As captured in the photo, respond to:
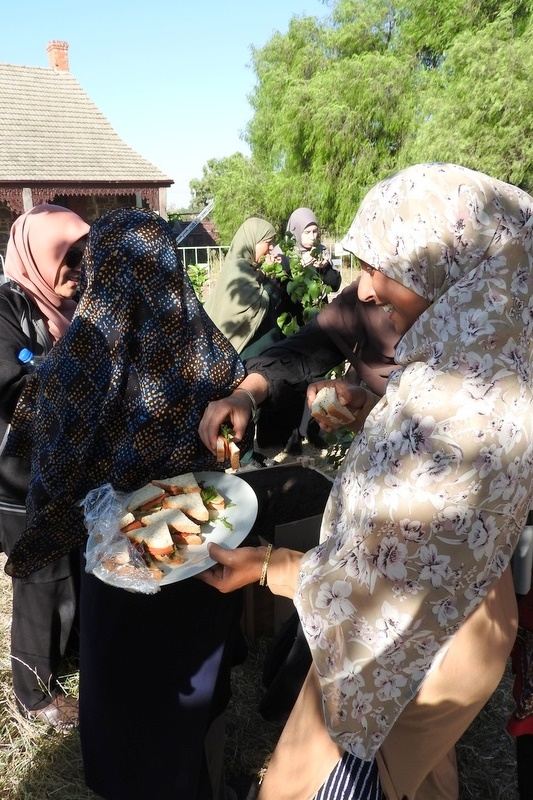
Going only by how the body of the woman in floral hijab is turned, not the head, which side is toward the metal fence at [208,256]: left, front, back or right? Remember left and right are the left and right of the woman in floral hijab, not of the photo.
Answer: right

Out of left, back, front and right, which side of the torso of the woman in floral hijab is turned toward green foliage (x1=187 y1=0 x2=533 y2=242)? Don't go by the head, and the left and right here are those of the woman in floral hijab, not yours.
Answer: right

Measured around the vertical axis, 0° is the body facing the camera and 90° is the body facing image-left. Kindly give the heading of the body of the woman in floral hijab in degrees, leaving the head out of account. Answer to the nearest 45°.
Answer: approximately 90°

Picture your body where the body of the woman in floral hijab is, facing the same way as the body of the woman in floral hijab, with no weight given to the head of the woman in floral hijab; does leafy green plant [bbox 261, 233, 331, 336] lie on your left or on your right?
on your right

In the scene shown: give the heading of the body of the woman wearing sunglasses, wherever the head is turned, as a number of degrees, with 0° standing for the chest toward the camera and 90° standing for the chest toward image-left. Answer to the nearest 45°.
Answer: approximately 270°

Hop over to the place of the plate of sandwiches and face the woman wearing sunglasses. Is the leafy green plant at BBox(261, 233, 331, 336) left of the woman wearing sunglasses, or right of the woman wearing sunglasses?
right

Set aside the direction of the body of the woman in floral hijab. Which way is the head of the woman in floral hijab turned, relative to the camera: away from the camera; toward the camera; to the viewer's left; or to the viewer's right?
to the viewer's left

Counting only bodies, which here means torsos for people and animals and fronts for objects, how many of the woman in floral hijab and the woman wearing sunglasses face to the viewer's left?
1

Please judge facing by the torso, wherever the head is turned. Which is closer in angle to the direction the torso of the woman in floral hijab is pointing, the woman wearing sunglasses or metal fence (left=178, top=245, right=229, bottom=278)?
the woman wearing sunglasses
